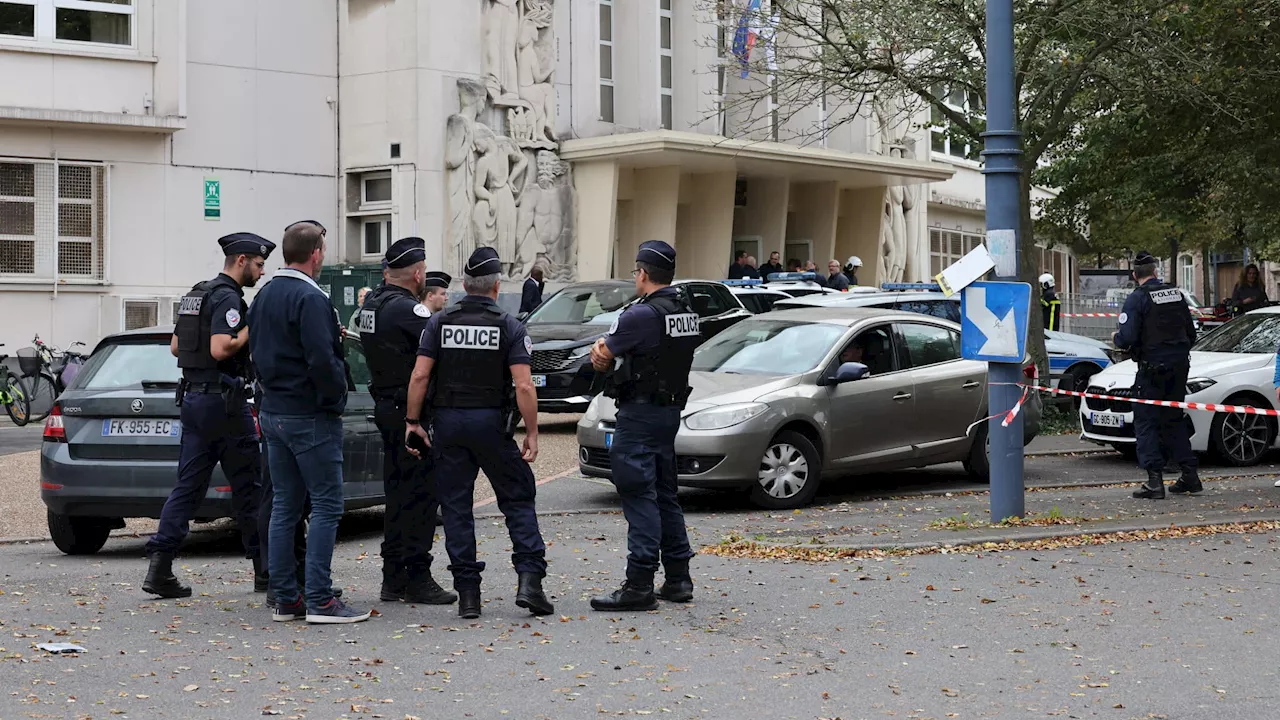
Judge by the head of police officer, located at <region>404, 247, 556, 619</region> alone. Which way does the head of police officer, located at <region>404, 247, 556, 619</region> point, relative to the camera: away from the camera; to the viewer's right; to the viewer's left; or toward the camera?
away from the camera

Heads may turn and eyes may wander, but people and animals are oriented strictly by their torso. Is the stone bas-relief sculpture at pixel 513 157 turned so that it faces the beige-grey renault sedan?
yes

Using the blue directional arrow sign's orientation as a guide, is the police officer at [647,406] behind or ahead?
ahead

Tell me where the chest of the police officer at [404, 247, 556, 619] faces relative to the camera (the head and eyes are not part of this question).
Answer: away from the camera

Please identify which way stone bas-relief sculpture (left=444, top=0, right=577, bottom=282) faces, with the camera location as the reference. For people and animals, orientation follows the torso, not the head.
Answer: facing the viewer

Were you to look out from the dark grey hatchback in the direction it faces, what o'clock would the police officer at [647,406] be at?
The police officer is roughly at 3 o'clock from the dark grey hatchback.

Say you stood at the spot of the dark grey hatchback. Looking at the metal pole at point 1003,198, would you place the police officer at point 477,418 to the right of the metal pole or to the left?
right

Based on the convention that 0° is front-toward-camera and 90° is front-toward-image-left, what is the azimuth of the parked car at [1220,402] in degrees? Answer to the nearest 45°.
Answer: approximately 45°

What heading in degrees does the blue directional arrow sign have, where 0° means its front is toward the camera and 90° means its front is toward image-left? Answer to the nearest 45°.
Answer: approximately 0°

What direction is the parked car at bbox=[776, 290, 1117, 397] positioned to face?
to the viewer's right

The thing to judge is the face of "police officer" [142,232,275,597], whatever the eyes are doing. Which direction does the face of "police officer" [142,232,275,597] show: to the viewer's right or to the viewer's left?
to the viewer's right

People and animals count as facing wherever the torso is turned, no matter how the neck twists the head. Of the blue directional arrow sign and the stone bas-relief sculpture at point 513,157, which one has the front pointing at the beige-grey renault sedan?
the stone bas-relief sculpture

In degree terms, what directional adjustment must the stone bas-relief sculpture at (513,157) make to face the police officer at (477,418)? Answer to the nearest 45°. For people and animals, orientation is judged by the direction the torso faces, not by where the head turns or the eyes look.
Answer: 0° — it already faces them

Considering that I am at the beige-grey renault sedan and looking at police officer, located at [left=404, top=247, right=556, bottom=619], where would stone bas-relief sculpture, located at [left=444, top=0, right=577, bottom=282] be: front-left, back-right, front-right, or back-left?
back-right

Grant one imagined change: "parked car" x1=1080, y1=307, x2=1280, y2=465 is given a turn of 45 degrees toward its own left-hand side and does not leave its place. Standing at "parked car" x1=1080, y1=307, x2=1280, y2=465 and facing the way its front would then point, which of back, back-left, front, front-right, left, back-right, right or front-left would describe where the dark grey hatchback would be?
front-right

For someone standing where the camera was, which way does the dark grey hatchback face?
facing away from the viewer and to the right of the viewer

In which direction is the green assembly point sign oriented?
toward the camera

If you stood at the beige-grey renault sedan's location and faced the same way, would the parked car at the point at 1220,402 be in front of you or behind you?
behind

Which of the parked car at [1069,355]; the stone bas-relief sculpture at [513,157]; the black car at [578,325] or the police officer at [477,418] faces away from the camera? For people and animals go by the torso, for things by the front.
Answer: the police officer
